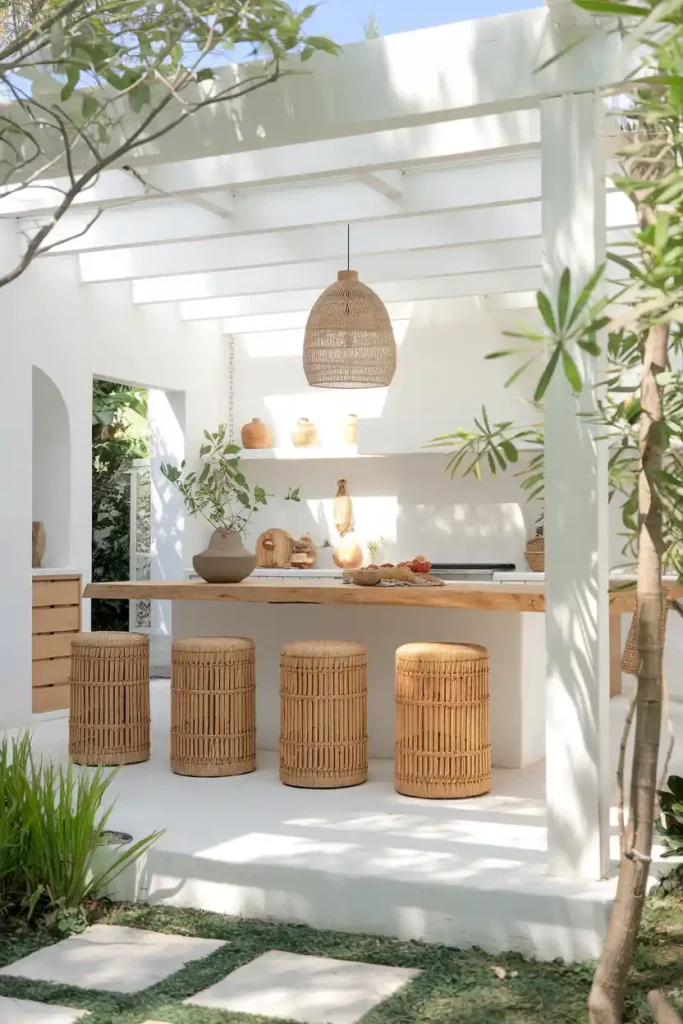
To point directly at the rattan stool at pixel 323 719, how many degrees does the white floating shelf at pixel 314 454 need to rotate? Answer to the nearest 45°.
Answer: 0° — it already faces it

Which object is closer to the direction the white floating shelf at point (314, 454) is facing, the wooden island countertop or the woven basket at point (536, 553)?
the wooden island countertop

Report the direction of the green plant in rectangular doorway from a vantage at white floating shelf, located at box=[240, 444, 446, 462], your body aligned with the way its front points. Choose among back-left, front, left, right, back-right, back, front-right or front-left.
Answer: back-right

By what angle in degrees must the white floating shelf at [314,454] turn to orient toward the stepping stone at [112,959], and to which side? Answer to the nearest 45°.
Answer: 0° — it already faces it

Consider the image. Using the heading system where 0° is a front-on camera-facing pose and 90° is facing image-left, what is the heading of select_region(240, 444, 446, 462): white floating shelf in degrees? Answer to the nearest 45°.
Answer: approximately 0°

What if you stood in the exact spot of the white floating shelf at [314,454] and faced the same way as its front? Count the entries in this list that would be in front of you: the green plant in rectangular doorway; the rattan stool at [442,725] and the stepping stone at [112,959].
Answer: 2

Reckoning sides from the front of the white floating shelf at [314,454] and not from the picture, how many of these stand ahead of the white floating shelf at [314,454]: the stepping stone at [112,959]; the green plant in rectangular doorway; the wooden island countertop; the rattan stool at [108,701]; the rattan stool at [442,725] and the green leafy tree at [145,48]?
5

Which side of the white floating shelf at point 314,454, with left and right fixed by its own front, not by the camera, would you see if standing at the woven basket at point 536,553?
left

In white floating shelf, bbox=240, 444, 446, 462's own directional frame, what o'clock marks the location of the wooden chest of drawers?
The wooden chest of drawers is roughly at 1 o'clock from the white floating shelf.
